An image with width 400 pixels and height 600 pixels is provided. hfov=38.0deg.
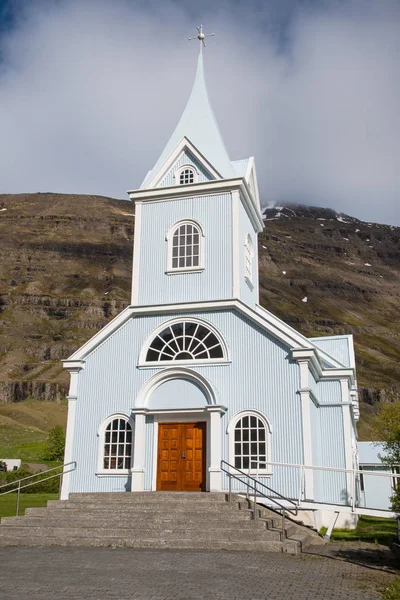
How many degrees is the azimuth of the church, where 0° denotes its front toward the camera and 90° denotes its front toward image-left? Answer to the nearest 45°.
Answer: approximately 0°

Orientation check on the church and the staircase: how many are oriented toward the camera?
2

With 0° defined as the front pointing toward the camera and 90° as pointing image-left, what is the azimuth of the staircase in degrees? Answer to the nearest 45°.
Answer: approximately 0°
